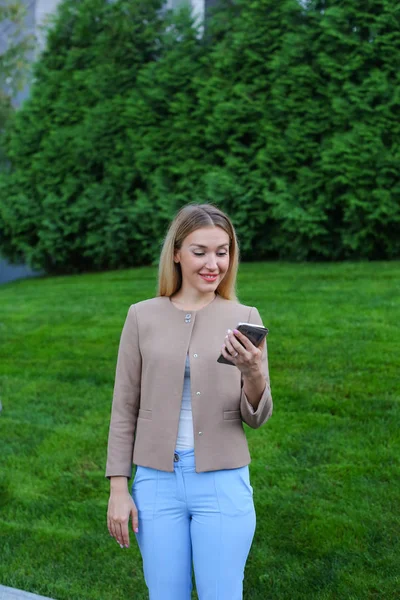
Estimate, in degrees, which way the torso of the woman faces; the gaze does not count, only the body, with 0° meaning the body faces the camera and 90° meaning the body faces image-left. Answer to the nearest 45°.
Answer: approximately 0°

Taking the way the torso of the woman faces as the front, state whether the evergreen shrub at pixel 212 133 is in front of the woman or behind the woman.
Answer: behind

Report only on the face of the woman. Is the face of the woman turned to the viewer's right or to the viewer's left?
to the viewer's right
